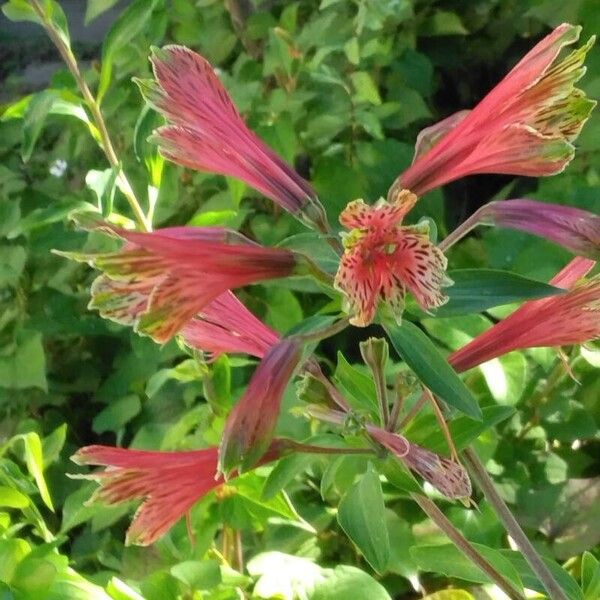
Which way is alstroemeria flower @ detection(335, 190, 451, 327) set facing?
toward the camera
